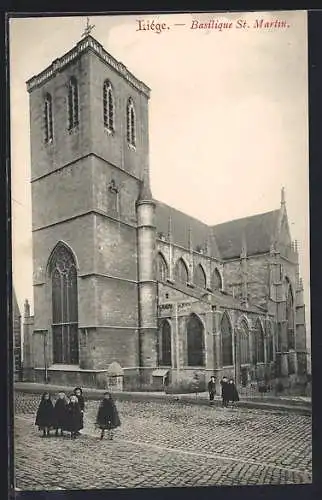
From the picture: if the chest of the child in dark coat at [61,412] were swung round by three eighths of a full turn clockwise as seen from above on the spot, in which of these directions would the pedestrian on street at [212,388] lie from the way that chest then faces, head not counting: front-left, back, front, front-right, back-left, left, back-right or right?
back-right

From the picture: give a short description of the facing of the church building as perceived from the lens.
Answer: facing the viewer and to the left of the viewer

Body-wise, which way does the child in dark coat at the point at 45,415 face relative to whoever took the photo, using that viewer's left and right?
facing the viewer

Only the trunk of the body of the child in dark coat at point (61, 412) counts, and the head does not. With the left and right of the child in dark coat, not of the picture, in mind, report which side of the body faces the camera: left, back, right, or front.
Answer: front

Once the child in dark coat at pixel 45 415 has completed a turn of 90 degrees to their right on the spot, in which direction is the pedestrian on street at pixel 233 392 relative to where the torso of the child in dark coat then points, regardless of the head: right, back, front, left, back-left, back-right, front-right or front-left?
back

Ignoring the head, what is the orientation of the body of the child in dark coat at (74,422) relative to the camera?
toward the camera

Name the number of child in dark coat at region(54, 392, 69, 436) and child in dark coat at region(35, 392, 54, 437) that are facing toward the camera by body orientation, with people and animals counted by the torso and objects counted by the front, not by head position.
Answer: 2
